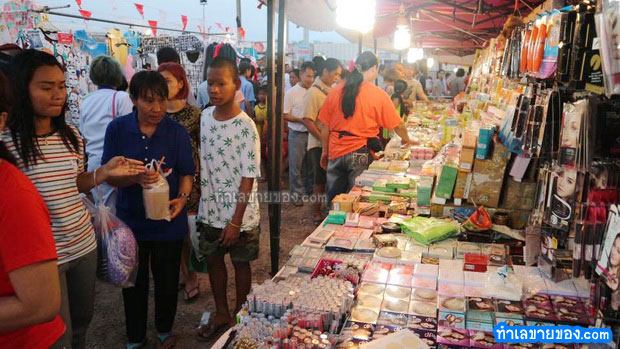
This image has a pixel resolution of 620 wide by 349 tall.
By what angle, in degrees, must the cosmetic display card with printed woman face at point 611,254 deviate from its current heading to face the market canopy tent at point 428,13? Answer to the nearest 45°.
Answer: approximately 90° to its right

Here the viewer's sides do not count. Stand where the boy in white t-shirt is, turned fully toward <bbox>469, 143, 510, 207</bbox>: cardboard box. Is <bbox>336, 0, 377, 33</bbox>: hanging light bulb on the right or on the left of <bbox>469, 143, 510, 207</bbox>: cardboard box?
left

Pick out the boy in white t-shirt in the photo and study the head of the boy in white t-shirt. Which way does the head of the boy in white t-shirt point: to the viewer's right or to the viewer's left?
to the viewer's left

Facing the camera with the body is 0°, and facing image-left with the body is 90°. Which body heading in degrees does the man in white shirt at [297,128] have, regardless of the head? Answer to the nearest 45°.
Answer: approximately 315°

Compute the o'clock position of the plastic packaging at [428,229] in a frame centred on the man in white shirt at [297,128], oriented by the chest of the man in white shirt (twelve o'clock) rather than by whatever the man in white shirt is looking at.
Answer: The plastic packaging is roughly at 1 o'clock from the man in white shirt.

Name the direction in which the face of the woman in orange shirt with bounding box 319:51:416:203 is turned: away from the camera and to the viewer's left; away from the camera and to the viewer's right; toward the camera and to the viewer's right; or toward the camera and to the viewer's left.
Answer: away from the camera and to the viewer's right

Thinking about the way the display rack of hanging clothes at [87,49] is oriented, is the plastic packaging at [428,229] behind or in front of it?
in front

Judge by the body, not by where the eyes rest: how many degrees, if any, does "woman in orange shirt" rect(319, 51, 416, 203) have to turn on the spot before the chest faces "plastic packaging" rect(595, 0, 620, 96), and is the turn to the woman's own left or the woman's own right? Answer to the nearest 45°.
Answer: approximately 135° to the woman's own right

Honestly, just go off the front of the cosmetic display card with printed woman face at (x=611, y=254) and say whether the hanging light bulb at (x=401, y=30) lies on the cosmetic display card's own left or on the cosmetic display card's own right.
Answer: on the cosmetic display card's own right

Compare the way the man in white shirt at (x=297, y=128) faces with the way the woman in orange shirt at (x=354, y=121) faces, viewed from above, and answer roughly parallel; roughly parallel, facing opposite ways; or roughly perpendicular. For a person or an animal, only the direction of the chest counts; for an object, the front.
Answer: roughly perpendicular

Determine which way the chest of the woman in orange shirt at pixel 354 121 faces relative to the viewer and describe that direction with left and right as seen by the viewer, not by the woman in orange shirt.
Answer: facing away from the viewer and to the right of the viewer

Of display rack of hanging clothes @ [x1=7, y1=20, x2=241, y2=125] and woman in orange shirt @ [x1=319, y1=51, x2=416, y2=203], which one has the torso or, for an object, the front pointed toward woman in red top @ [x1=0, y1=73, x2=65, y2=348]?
the display rack of hanging clothes

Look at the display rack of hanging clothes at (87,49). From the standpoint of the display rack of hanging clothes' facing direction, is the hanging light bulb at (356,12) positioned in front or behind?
in front

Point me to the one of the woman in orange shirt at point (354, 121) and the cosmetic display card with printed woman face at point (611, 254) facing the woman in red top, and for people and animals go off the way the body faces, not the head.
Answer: the cosmetic display card with printed woman face

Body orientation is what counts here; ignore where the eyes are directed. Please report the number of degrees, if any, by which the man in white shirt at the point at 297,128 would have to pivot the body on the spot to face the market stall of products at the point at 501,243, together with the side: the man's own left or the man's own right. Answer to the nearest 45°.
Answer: approximately 45° to the man's own right
